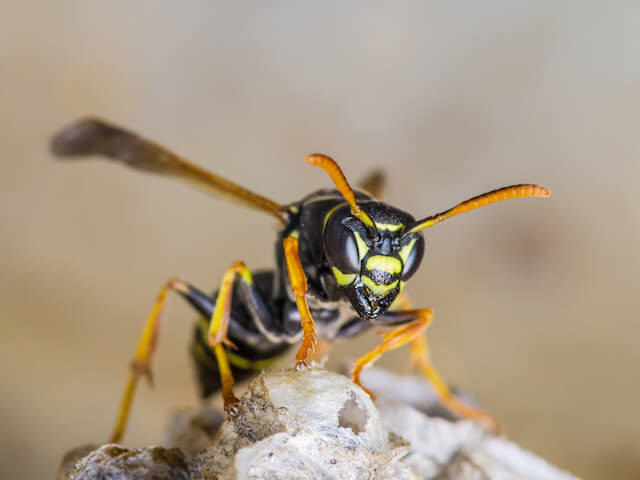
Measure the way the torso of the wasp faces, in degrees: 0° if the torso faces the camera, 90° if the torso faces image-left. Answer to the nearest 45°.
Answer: approximately 315°
